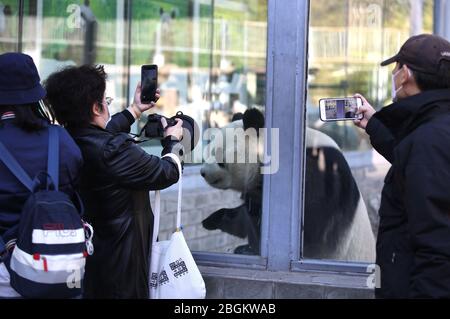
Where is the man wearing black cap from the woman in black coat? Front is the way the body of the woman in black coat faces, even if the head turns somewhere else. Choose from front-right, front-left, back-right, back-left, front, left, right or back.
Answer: right

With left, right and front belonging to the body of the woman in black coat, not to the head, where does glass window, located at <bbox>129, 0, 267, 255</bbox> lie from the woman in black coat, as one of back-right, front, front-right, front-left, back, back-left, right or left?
front-left

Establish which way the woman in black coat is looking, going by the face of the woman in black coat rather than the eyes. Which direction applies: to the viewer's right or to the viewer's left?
to the viewer's right

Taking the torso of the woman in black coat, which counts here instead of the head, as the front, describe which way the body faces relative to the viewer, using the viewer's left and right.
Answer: facing away from the viewer and to the right of the viewer

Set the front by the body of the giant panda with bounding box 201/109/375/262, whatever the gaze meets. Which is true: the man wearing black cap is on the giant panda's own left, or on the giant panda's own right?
on the giant panda's own left

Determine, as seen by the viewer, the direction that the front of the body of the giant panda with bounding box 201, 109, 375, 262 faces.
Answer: to the viewer's left

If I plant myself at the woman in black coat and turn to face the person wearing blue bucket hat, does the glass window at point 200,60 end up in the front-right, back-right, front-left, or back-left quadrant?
back-right

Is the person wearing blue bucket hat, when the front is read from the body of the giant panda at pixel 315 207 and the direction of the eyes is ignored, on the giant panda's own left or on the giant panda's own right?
on the giant panda's own left

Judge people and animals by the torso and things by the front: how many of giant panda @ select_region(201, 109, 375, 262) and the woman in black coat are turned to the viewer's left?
1
